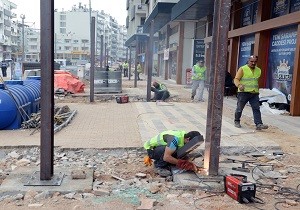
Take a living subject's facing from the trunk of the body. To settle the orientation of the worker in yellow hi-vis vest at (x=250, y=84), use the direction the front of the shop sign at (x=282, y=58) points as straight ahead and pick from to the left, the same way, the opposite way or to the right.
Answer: to the left

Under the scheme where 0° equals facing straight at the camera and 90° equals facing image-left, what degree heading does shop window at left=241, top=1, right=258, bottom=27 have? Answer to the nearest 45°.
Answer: approximately 45°

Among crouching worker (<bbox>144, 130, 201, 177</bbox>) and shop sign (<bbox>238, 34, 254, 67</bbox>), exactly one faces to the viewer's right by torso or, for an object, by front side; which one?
the crouching worker

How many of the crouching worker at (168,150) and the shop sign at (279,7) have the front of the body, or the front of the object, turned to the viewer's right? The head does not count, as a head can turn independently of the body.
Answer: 1

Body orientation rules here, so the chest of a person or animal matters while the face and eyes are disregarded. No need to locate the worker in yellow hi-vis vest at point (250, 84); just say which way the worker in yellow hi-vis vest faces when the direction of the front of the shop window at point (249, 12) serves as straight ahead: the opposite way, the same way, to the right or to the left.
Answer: to the left

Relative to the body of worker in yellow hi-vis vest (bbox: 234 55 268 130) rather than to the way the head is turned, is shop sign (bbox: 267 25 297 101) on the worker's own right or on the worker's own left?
on the worker's own left

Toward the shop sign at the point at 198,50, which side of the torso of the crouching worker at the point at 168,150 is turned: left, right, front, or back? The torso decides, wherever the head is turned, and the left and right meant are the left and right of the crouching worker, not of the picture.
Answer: left

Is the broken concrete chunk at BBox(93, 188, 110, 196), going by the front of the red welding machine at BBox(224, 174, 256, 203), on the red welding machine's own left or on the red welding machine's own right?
on the red welding machine's own right

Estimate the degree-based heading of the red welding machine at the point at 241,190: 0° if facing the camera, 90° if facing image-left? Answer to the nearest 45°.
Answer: approximately 315°

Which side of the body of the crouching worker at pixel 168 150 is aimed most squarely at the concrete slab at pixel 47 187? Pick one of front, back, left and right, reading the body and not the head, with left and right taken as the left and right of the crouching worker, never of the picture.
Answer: back

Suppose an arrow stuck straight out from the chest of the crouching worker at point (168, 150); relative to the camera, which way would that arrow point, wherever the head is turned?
to the viewer's right
